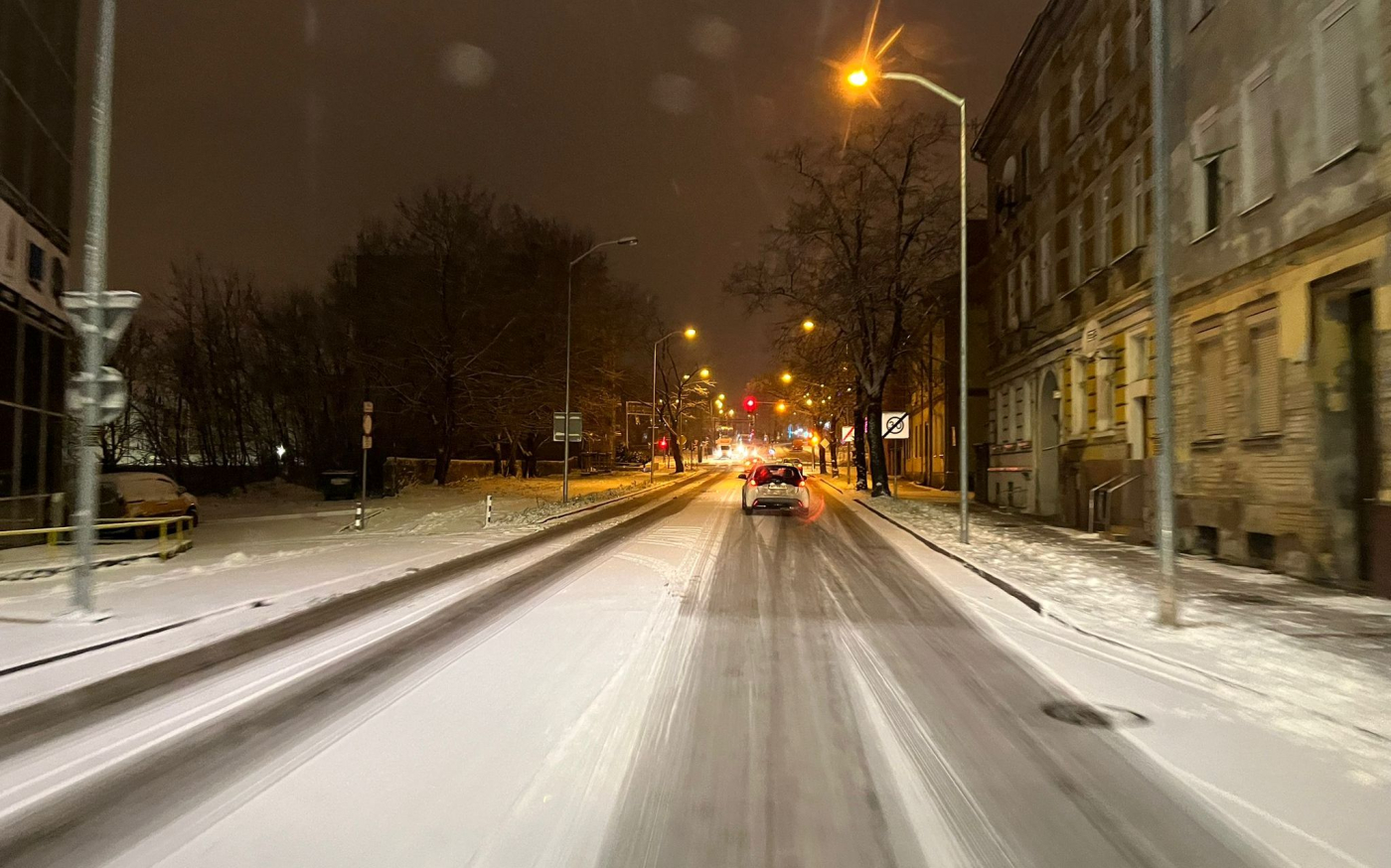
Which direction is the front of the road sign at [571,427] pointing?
away from the camera

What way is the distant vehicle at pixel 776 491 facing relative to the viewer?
away from the camera

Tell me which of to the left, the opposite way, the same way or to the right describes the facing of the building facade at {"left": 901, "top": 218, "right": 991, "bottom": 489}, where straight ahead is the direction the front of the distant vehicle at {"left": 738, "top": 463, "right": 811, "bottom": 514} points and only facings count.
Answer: to the left

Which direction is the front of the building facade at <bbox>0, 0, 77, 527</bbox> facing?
to the viewer's right

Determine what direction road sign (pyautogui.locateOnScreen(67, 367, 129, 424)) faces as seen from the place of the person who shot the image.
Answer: facing away from the viewer

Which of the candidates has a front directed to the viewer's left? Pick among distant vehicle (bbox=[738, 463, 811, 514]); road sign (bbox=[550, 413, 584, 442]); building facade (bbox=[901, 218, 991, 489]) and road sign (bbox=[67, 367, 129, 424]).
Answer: the building facade

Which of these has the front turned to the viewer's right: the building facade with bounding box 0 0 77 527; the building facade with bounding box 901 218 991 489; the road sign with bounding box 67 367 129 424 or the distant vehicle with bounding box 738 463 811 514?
the building facade with bounding box 0 0 77 527

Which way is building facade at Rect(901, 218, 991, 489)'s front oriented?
to the viewer's left

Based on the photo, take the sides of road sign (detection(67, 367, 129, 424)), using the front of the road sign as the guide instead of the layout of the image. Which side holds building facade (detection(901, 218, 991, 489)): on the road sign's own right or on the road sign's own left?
on the road sign's own right

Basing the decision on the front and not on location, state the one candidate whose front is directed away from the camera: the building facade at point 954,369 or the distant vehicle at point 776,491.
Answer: the distant vehicle
